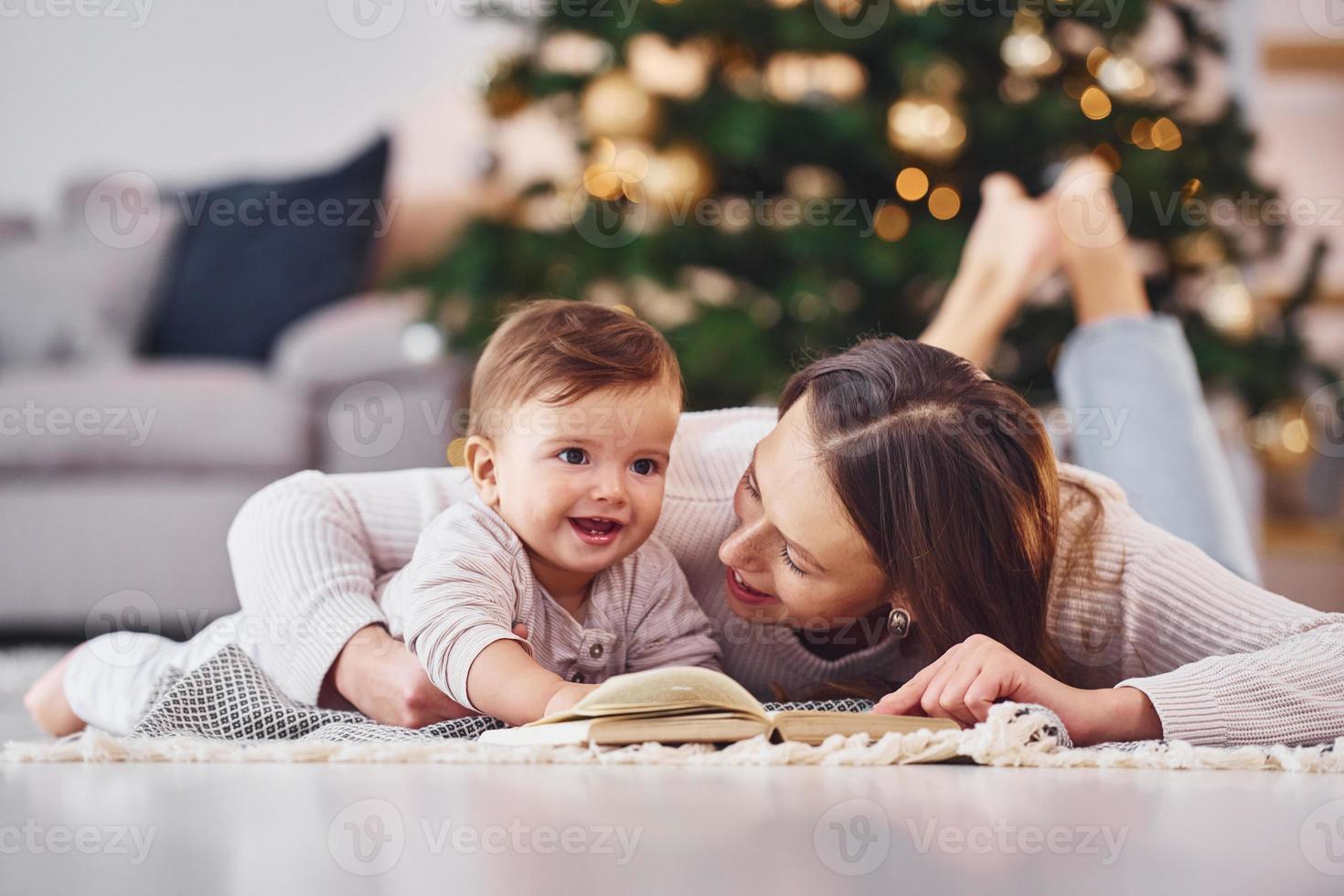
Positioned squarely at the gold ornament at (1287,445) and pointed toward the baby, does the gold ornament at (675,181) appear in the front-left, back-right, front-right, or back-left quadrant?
front-right

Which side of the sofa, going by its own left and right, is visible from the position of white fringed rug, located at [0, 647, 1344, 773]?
front

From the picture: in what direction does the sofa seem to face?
toward the camera

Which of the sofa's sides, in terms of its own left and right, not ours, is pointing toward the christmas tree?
left

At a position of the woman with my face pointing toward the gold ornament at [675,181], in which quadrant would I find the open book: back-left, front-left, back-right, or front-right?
back-left
